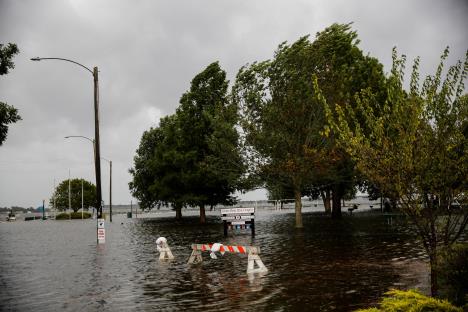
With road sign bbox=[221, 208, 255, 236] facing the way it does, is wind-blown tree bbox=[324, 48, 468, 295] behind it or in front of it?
in front

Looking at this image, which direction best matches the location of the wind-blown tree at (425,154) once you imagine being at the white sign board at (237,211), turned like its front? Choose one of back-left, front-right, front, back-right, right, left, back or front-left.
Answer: front

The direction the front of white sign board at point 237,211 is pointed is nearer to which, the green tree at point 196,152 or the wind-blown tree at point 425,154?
the wind-blown tree

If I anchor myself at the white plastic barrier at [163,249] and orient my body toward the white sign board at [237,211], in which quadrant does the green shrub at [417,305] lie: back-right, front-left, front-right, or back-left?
back-right

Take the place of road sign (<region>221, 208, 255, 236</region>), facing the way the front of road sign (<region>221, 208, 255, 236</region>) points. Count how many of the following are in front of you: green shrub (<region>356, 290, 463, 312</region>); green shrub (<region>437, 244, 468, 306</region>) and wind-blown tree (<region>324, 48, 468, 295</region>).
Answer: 3

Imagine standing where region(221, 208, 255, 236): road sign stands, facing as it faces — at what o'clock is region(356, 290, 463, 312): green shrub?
The green shrub is roughly at 12 o'clock from the road sign.

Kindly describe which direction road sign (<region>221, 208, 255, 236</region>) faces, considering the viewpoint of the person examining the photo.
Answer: facing the viewer

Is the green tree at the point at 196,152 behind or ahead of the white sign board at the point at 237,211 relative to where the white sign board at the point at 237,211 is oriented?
behind

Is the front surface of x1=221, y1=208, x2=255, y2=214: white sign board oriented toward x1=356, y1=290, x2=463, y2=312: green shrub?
yes
